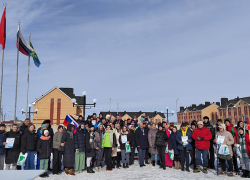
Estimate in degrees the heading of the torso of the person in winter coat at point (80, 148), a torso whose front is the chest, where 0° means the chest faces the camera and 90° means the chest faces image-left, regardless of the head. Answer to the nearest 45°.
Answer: approximately 0°

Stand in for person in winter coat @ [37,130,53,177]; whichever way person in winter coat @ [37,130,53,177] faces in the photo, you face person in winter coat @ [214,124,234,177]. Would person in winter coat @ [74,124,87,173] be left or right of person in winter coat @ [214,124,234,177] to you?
left

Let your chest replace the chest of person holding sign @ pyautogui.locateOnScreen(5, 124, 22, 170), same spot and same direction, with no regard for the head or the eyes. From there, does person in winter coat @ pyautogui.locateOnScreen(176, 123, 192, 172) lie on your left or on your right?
on your left

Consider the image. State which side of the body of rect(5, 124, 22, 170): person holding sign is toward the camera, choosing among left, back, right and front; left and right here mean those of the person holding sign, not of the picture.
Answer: front

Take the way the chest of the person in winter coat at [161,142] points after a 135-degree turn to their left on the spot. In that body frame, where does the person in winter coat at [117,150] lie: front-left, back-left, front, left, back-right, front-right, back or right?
back-left

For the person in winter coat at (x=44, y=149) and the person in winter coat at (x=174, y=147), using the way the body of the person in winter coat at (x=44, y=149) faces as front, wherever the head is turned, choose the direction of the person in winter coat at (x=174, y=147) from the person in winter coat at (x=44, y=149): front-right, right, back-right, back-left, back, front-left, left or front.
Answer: left

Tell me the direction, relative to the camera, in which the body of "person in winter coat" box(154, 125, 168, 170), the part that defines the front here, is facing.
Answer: toward the camera

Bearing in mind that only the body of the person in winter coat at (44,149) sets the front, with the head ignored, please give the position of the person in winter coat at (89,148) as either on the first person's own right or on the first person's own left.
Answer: on the first person's own left
